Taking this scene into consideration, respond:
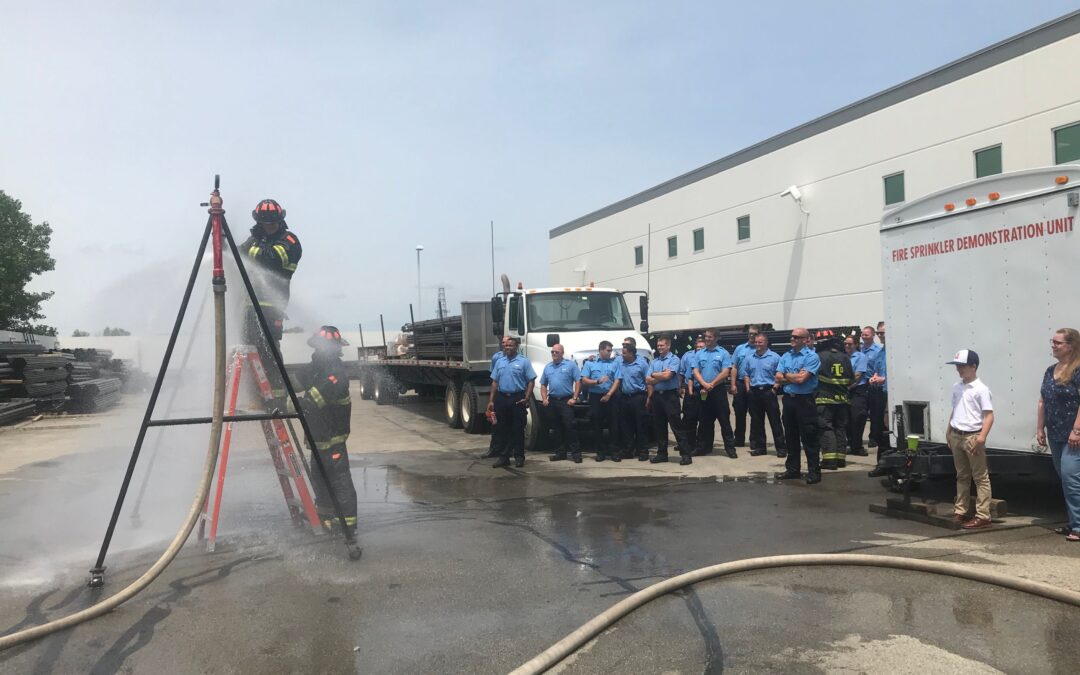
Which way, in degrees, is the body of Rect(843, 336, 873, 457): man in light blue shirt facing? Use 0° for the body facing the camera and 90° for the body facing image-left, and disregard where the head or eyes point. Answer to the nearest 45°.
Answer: approximately 45°

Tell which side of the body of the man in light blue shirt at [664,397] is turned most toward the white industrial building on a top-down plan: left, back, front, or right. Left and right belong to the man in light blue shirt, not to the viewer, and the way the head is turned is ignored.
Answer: back

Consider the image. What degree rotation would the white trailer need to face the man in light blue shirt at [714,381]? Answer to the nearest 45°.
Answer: approximately 90° to its right

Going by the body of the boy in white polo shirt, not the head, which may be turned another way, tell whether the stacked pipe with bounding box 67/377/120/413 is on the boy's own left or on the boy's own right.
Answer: on the boy's own right

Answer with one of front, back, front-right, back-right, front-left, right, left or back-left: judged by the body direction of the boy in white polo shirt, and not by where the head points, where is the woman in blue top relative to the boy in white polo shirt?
back-left

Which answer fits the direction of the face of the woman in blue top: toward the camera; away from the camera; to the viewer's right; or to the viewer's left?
to the viewer's left

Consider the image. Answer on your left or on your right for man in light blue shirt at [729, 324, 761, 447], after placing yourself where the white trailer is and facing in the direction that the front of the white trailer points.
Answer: on your right

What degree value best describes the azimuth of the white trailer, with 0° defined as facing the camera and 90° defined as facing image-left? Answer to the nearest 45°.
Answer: approximately 45°

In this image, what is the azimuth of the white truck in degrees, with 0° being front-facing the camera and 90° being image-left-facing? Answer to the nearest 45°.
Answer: approximately 315°

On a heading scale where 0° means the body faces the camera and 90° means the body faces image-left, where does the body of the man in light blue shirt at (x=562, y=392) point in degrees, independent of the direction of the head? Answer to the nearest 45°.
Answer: approximately 45°
